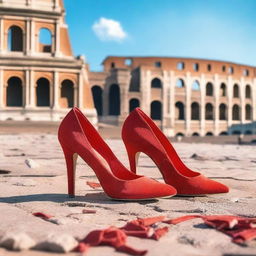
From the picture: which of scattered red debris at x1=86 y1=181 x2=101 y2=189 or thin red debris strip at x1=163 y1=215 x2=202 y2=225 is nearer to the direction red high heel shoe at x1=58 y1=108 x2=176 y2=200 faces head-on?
the thin red debris strip

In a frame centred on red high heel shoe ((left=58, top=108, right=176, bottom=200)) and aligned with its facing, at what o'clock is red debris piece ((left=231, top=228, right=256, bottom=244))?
The red debris piece is roughly at 2 o'clock from the red high heel shoe.

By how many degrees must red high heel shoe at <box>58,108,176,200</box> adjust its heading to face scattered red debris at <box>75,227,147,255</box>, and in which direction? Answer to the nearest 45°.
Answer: approximately 90° to its right

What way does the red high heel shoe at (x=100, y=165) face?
to the viewer's right

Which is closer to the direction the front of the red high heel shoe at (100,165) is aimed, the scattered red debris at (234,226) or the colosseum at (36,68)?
the scattered red debris

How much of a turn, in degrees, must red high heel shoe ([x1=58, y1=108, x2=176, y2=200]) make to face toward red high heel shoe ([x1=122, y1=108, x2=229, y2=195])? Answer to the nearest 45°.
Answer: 0° — it already faces it

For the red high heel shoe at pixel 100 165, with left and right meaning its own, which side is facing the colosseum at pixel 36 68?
left

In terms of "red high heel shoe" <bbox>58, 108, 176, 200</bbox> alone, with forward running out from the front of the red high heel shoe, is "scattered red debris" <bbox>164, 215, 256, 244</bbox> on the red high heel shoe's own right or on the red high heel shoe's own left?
on the red high heel shoe's own right

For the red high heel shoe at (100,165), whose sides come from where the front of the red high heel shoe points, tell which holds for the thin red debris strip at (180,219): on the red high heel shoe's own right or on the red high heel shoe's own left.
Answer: on the red high heel shoe's own right

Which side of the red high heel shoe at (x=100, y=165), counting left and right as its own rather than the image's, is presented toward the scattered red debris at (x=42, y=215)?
right

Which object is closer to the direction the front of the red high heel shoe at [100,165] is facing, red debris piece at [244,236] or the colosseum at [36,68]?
the red debris piece
